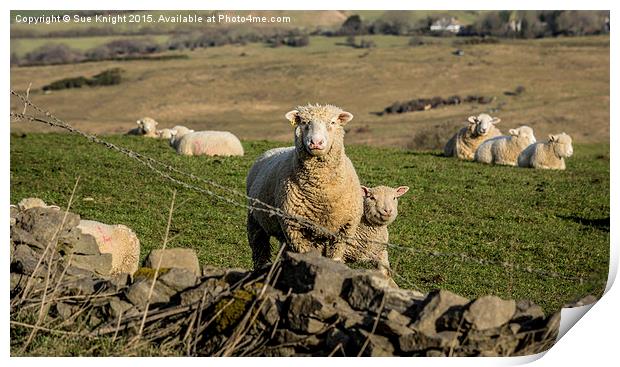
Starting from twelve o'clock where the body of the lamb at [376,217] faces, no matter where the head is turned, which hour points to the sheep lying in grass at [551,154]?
The sheep lying in grass is roughly at 8 o'clock from the lamb.

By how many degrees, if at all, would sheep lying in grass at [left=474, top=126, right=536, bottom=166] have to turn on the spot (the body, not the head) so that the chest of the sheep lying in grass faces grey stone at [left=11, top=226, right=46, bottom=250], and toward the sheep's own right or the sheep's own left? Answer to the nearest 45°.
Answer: approximately 90° to the sheep's own right

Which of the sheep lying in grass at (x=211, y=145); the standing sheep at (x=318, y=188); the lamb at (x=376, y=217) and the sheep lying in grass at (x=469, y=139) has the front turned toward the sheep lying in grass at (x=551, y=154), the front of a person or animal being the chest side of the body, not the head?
the sheep lying in grass at (x=469, y=139)

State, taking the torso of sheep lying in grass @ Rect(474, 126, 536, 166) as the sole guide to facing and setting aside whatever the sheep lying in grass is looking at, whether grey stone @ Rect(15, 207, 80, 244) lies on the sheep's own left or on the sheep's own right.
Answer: on the sheep's own right

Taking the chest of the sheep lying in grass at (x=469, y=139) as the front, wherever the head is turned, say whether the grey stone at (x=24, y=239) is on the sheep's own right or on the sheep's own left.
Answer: on the sheep's own right

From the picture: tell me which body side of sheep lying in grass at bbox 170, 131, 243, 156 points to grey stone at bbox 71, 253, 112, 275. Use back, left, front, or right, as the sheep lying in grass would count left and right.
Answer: left

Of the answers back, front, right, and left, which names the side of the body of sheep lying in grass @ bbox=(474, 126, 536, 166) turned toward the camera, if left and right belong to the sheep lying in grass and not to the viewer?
right

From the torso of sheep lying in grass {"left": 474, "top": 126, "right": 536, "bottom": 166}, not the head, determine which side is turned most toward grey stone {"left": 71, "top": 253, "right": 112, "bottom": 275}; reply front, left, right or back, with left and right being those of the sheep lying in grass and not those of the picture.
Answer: right

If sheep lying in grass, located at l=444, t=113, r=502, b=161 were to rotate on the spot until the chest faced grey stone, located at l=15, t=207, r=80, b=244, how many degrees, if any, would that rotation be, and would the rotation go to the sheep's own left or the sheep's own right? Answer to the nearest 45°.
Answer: approximately 45° to the sheep's own right

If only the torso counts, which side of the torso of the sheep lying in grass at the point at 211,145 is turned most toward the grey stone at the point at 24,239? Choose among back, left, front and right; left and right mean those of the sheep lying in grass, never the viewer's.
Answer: left

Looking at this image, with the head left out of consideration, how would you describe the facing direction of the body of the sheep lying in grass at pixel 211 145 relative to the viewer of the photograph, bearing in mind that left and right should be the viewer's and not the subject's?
facing to the left of the viewer

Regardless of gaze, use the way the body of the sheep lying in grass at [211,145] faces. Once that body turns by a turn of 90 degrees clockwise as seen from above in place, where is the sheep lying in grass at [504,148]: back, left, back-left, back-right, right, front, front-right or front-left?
right

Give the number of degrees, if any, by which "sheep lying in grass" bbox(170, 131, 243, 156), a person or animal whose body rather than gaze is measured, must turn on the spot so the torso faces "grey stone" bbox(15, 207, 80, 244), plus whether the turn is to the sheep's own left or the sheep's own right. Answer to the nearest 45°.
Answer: approximately 90° to the sheep's own left
